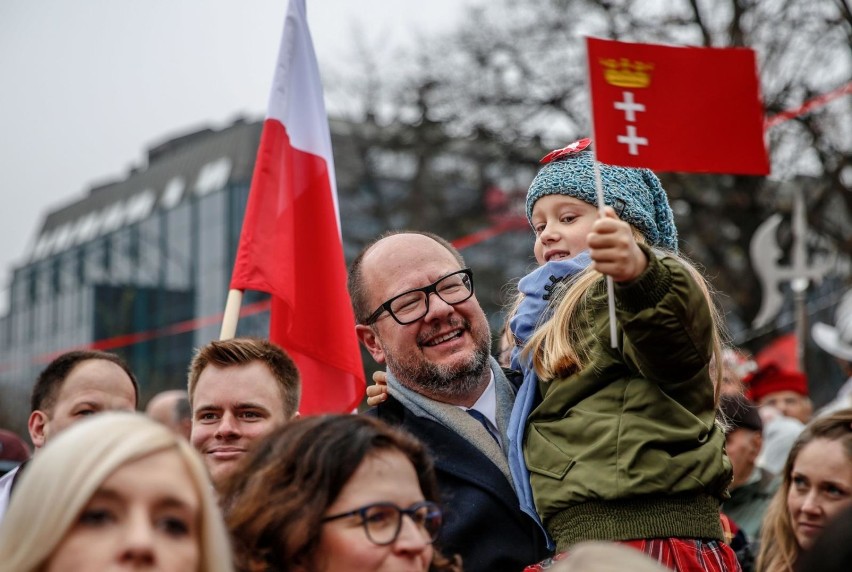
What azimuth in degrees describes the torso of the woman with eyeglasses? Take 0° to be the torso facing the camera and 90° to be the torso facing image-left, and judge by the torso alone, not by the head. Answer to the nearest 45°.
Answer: approximately 315°

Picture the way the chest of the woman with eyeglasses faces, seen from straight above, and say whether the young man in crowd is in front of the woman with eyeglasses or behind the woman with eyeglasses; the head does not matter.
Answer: behind

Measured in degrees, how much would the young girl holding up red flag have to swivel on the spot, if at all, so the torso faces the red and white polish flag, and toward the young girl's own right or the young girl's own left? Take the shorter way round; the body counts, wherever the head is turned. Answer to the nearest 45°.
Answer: approximately 90° to the young girl's own right

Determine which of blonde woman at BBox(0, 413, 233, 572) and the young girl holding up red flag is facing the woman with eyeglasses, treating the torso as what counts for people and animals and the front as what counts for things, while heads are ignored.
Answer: the young girl holding up red flag

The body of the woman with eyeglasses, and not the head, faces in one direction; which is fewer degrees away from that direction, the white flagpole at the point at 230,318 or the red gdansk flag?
the red gdansk flag

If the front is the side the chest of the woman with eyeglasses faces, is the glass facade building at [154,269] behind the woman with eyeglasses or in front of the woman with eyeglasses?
behind

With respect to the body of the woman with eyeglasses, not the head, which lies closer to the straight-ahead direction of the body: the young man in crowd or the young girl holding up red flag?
the young girl holding up red flag
